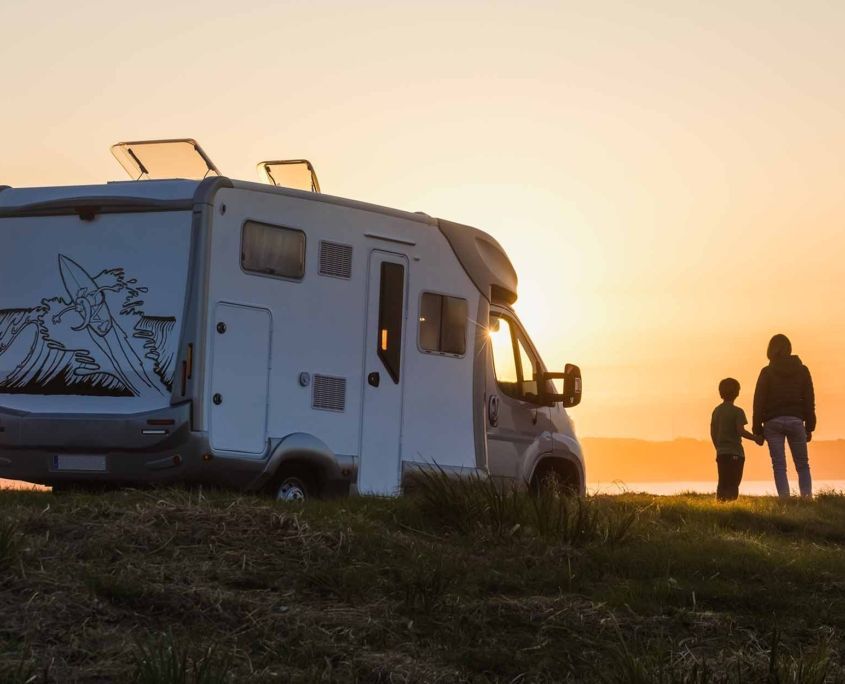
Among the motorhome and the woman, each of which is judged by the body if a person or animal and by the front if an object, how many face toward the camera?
0

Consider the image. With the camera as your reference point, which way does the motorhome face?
facing away from the viewer and to the right of the viewer

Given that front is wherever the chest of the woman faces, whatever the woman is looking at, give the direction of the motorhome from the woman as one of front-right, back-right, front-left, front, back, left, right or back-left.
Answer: back-left

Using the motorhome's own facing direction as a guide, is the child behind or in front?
in front

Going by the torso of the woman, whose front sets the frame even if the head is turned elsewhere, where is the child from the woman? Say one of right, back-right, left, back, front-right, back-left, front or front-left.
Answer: back-left

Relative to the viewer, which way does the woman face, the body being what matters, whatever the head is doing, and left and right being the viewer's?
facing away from the viewer

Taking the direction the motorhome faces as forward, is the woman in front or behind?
in front

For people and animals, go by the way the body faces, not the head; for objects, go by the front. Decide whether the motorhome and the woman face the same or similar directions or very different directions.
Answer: same or similar directions
